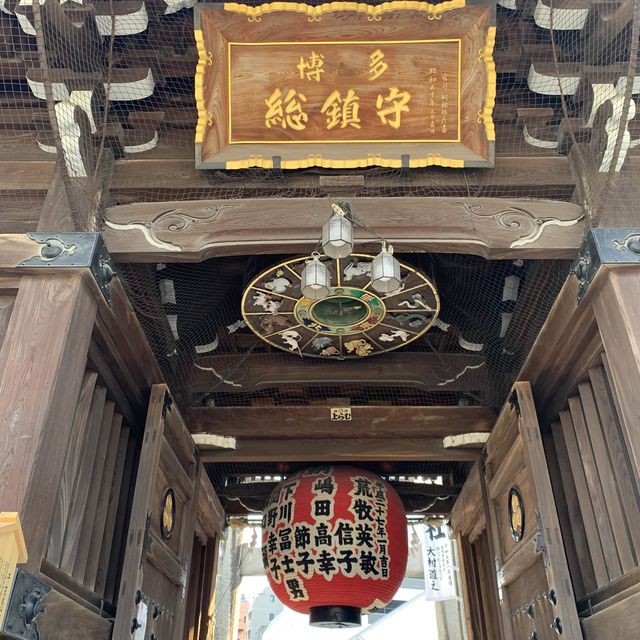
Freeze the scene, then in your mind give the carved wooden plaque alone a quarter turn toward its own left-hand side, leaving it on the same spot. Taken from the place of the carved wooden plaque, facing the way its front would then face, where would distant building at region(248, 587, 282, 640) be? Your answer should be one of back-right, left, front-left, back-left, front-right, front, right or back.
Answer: left

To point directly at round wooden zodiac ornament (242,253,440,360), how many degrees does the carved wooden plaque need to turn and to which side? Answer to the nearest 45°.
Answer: approximately 180°

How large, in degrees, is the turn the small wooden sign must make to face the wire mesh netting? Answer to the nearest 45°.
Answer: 0° — it already faces it

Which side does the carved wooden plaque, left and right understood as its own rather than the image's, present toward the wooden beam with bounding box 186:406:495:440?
back

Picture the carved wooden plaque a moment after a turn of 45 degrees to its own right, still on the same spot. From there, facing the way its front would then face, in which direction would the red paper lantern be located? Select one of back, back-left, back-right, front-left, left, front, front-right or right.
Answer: back-right

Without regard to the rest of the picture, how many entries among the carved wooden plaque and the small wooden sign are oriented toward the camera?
2

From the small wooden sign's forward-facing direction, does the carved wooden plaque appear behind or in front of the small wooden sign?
in front

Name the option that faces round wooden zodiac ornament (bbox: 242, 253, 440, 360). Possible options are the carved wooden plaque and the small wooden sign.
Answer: the small wooden sign

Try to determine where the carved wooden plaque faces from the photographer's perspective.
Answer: facing the viewer

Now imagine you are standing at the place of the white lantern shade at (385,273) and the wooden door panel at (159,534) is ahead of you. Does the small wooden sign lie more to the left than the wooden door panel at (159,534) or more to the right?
right

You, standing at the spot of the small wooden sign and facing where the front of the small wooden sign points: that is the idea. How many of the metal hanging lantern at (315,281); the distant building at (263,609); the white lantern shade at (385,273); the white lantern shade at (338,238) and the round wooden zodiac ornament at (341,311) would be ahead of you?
4
